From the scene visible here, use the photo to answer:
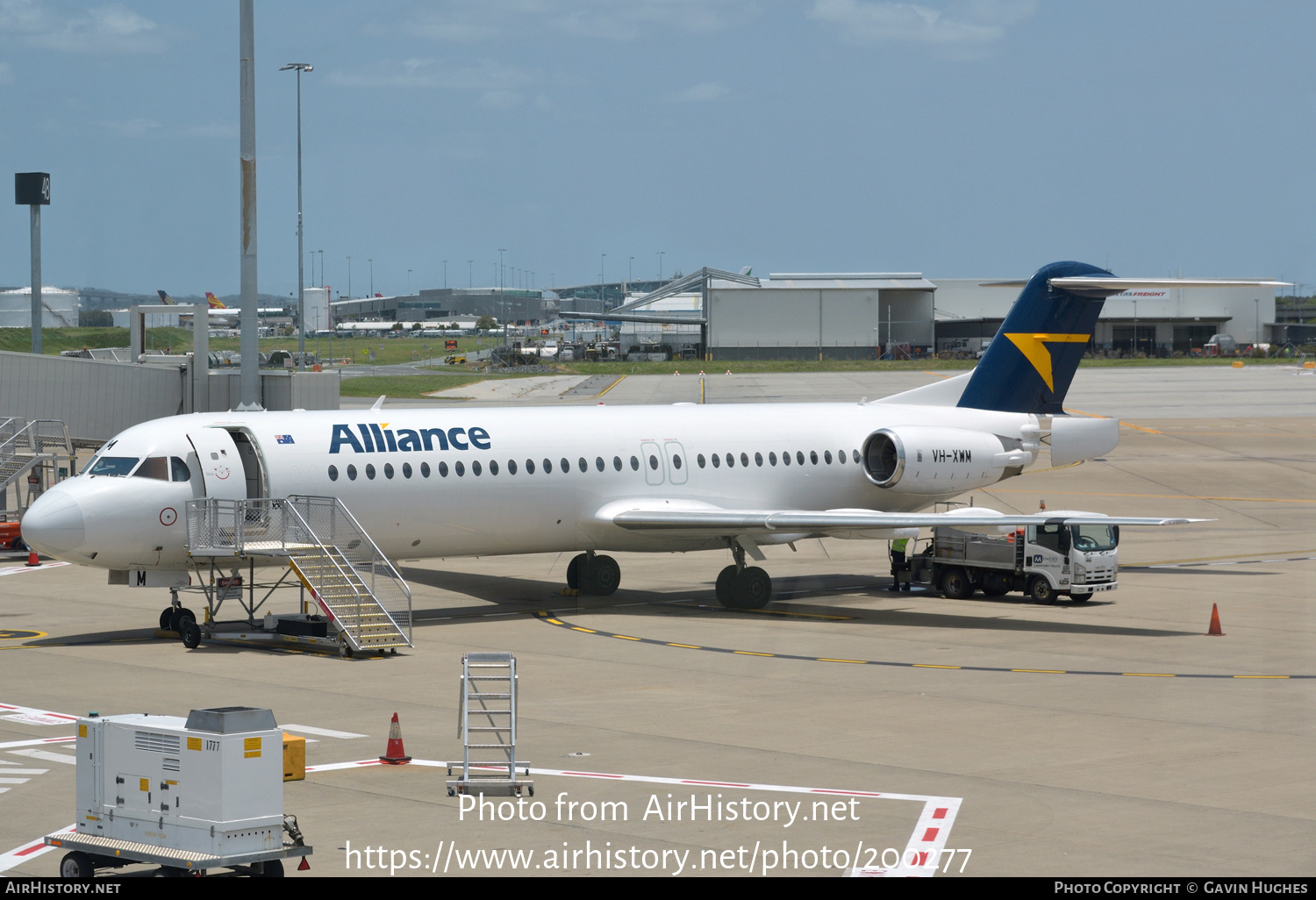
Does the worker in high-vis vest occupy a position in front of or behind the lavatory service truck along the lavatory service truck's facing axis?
behind

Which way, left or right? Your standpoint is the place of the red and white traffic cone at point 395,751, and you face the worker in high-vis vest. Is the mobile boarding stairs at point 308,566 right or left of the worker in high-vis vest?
left

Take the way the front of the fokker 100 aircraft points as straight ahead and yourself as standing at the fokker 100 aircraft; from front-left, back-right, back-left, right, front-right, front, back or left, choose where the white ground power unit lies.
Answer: front-left

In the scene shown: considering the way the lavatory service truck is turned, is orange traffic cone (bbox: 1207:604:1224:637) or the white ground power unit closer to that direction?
the orange traffic cone

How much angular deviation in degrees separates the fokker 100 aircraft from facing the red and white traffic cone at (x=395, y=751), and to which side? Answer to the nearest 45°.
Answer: approximately 45° to its left

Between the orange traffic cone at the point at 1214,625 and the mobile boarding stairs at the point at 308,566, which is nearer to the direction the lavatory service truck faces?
the orange traffic cone

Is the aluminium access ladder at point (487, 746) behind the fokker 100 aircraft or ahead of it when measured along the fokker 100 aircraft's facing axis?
ahead

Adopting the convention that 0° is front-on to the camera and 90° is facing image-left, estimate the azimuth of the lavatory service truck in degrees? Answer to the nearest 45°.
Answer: approximately 315°
